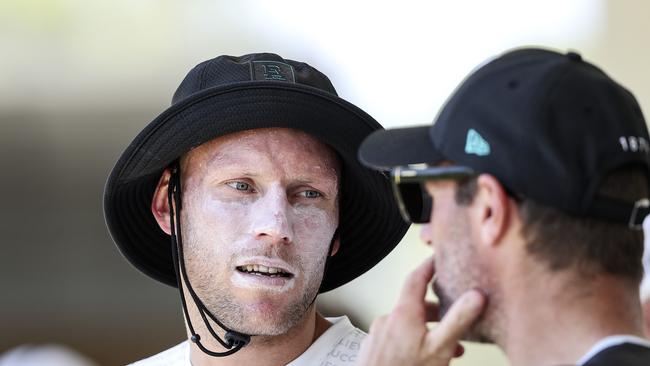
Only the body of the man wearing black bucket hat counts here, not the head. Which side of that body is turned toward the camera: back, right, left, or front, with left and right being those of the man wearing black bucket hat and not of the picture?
front

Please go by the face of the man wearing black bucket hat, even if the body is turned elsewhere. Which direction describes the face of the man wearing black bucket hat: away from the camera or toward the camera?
toward the camera
